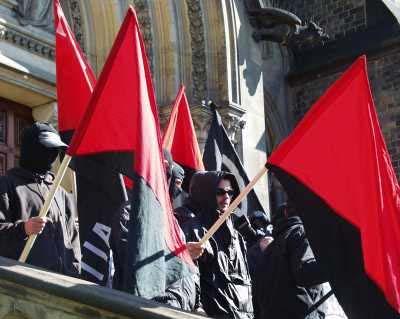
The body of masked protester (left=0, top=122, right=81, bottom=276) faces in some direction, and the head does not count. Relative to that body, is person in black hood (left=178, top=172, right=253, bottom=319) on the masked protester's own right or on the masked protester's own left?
on the masked protester's own left

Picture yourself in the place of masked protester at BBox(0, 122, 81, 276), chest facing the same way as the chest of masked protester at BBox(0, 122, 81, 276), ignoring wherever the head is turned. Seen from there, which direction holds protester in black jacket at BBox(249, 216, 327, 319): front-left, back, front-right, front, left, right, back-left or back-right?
front-left
